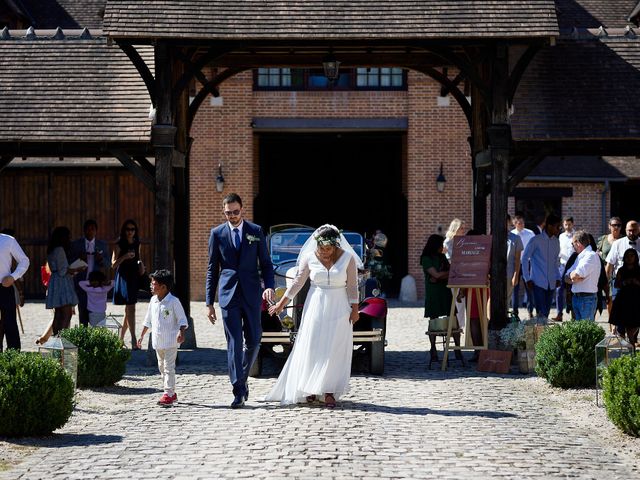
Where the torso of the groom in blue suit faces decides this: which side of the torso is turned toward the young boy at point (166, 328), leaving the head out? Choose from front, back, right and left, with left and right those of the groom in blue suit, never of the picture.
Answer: right

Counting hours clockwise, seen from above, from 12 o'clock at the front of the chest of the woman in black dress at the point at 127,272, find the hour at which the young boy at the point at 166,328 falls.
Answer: The young boy is roughly at 12 o'clock from the woman in black dress.

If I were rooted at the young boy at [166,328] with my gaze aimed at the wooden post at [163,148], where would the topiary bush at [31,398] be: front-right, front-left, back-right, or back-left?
back-left

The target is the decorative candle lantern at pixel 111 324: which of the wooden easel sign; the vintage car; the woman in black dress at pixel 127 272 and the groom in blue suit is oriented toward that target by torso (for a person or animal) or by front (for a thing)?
the woman in black dress

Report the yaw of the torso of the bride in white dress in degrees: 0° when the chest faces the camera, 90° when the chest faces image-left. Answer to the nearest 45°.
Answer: approximately 0°

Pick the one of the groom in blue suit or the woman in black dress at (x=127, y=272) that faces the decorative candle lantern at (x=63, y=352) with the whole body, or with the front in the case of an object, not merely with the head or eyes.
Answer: the woman in black dress

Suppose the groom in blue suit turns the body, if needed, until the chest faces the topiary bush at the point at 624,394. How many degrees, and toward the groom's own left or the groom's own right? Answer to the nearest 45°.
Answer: approximately 45° to the groom's own left

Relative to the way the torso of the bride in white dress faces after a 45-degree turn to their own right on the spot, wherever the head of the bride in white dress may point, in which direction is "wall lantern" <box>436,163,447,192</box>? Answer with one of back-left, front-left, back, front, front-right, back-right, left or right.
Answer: back-right

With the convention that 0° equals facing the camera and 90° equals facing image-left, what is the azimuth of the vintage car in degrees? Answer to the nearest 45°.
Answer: approximately 0°

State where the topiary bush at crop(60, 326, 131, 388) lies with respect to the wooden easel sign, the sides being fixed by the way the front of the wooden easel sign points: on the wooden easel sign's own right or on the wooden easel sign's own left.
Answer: on the wooden easel sign's own right

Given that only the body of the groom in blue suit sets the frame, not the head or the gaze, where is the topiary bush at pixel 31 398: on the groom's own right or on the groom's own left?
on the groom's own right

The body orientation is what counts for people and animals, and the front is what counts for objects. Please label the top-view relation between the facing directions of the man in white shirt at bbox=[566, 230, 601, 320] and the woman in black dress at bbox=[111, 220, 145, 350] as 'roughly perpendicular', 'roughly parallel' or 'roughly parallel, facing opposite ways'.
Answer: roughly perpendicular
